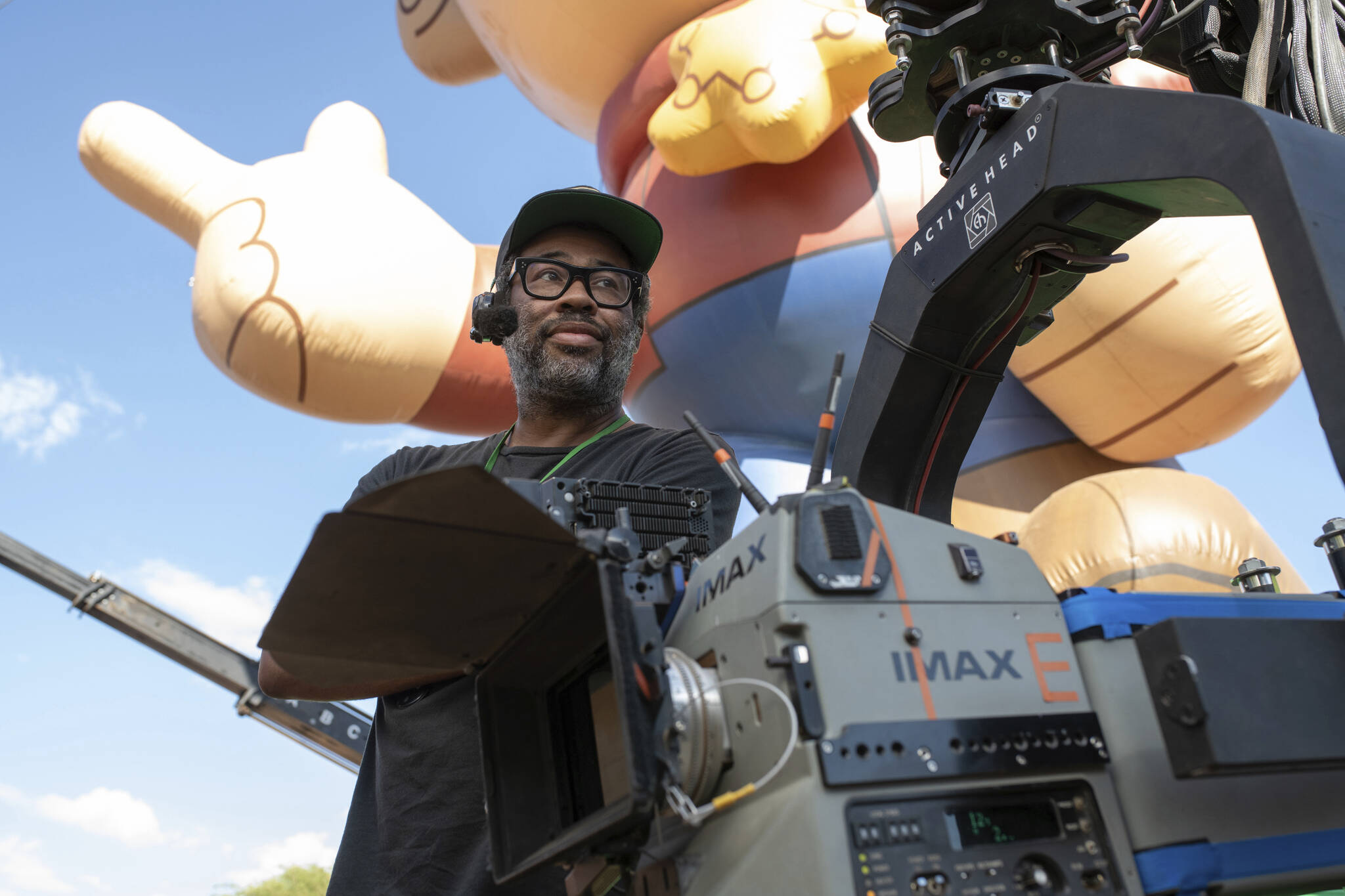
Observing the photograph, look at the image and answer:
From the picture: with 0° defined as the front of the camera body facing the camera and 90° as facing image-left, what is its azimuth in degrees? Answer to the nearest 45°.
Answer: approximately 45°

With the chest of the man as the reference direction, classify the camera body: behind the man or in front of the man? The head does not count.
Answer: in front

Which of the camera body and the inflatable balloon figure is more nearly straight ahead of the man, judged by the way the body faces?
the camera body

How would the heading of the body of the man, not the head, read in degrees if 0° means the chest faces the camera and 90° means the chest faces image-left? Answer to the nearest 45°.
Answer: approximately 0°

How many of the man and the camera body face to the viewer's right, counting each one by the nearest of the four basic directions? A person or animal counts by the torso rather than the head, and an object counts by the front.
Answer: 0

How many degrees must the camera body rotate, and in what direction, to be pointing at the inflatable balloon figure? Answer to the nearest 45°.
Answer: approximately 135° to its right
